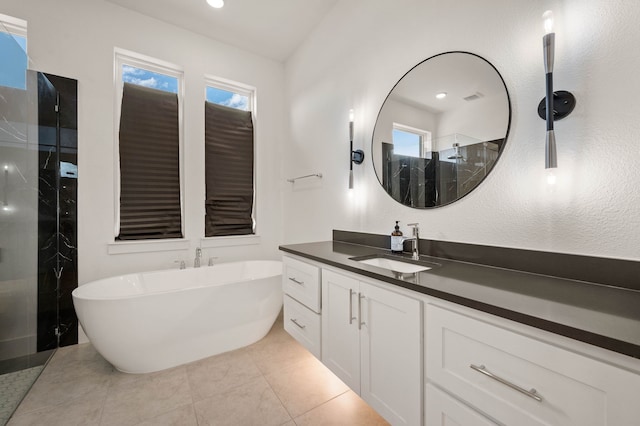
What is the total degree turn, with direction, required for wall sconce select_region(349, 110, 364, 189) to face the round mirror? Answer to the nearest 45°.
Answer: approximately 90° to its left

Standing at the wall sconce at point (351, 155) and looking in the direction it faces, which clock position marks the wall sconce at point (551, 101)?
the wall sconce at point (551, 101) is roughly at 9 o'clock from the wall sconce at point (351, 155).

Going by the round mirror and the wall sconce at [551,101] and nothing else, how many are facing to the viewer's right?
0

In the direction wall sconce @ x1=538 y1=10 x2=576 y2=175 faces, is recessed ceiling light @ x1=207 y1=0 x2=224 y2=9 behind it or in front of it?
in front

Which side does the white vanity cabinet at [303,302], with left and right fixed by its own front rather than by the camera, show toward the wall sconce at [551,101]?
left

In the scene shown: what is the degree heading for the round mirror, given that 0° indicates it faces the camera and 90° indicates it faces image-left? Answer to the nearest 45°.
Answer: approximately 45°
